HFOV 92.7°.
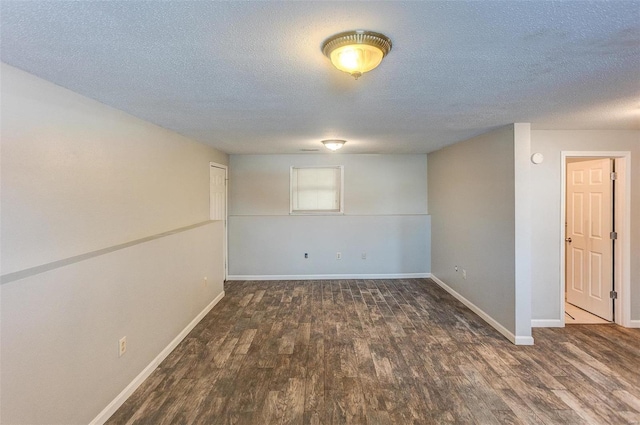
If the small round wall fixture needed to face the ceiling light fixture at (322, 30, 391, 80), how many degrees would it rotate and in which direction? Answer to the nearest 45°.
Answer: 0° — it already faces it

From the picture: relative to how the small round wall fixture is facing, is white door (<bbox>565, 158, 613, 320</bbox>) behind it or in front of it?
behind

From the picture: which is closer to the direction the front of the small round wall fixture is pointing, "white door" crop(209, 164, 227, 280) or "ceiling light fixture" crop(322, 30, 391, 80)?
the ceiling light fixture

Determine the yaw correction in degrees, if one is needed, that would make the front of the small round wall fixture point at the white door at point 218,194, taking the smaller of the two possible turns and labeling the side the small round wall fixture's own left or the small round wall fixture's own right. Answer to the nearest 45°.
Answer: approximately 90° to the small round wall fixture's own right

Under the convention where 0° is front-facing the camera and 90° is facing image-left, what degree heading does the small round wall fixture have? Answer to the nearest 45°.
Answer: approximately 0°
